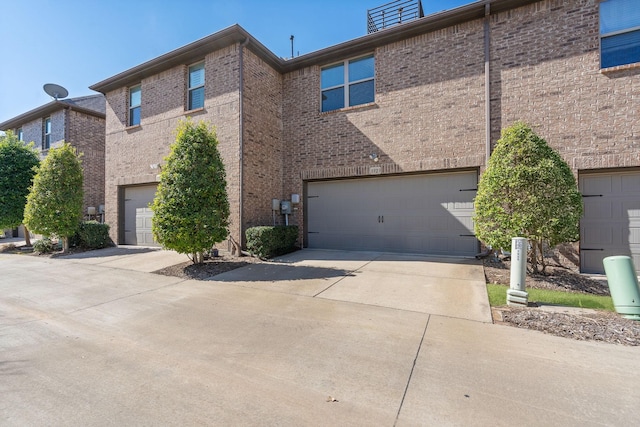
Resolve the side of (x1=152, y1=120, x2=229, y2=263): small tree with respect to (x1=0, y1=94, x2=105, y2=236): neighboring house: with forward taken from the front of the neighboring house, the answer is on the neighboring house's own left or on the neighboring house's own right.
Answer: on the neighboring house's own left

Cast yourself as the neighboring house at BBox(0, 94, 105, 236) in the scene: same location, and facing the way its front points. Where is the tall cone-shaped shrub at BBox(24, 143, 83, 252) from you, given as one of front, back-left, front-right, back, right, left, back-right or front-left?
front-left

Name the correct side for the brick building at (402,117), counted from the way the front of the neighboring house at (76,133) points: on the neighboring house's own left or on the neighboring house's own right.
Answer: on the neighboring house's own left

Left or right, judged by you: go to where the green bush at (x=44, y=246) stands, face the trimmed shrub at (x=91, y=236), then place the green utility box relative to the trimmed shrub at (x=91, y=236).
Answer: right

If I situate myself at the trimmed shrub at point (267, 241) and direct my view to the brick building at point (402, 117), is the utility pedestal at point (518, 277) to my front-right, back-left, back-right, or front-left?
front-right

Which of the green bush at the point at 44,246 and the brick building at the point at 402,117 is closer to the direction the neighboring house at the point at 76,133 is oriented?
the green bush

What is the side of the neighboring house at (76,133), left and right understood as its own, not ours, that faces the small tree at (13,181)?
front

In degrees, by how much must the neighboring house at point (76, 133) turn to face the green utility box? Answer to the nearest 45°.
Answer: approximately 45° to its left

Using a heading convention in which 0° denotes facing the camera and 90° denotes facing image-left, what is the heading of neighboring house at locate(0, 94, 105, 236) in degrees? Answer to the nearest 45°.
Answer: approximately 45°

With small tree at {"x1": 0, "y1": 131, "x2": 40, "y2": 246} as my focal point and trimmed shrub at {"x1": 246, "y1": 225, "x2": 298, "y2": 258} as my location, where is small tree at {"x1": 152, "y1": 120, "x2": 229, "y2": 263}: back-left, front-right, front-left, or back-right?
front-left

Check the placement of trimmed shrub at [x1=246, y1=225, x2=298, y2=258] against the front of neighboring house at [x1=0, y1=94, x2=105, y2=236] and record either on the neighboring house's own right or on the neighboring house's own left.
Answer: on the neighboring house's own left
